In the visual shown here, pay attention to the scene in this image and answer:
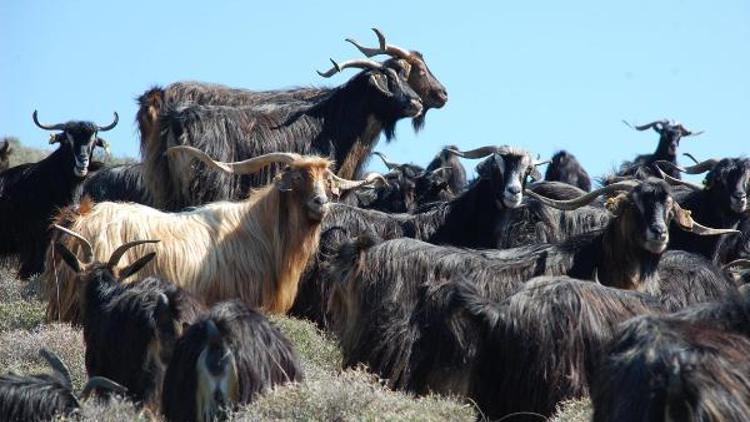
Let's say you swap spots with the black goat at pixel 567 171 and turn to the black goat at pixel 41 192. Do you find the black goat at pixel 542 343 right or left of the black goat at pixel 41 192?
left

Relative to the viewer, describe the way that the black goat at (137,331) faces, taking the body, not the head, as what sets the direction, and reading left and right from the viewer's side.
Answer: facing away from the viewer and to the left of the viewer

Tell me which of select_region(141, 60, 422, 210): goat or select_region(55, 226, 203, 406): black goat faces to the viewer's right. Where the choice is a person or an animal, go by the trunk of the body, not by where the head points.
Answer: the goat

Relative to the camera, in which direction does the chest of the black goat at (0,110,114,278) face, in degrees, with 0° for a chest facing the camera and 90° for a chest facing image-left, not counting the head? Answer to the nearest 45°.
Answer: approximately 315°

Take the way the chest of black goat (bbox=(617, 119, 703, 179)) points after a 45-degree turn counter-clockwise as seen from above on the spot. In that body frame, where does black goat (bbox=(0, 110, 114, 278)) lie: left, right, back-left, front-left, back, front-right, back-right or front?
back-right
